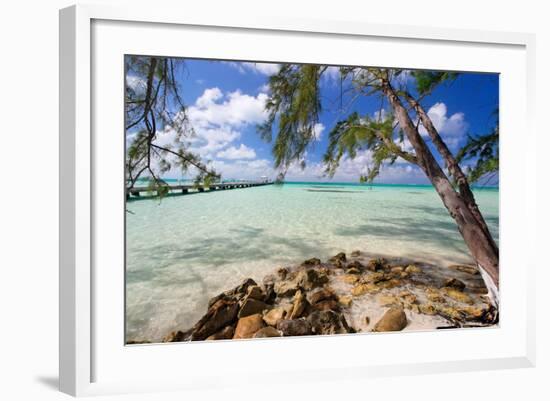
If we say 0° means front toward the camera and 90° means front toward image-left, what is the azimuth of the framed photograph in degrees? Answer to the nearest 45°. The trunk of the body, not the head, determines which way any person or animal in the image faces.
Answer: approximately 315°
